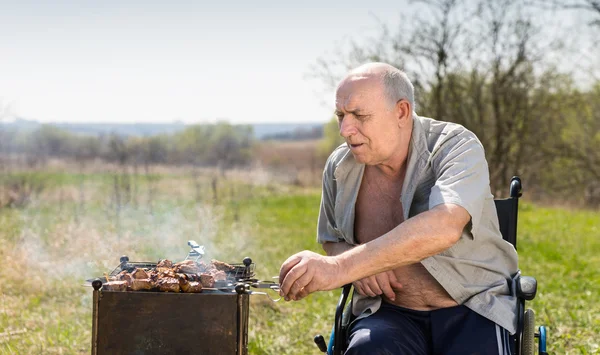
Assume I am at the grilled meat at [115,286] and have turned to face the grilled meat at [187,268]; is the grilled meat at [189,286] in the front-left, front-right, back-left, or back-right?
front-right

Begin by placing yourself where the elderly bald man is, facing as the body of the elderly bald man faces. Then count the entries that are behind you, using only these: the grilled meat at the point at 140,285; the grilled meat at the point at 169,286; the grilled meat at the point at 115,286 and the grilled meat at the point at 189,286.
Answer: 0

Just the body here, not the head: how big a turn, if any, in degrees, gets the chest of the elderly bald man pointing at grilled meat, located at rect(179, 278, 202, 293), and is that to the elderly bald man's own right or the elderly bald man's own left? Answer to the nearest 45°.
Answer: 0° — they already face it

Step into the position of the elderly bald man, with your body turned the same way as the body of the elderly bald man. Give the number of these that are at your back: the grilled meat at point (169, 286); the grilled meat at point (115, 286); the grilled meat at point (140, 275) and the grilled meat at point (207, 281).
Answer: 0

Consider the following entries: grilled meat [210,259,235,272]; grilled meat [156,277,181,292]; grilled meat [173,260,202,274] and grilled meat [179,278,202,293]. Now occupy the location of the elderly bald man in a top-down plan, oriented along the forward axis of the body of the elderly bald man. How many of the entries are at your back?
0

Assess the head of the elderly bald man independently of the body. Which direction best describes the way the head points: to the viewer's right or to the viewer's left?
to the viewer's left

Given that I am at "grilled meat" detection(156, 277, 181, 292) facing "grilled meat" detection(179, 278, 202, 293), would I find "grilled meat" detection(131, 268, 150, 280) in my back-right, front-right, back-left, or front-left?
back-left

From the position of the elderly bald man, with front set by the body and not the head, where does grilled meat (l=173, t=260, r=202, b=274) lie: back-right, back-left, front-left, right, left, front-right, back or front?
front-right

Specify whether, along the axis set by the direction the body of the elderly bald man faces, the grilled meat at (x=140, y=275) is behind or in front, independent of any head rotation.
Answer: in front
